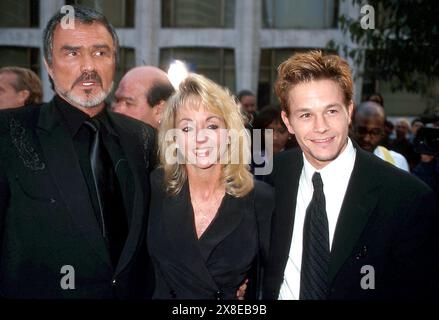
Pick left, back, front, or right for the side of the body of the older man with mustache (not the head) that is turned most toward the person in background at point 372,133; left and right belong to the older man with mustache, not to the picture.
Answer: left

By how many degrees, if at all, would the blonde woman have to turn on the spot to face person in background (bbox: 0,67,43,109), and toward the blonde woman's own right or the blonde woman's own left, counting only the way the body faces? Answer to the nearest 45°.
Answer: approximately 135° to the blonde woman's own right

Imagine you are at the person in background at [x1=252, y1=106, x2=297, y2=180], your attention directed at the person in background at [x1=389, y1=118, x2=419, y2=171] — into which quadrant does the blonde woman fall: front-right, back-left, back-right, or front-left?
back-right

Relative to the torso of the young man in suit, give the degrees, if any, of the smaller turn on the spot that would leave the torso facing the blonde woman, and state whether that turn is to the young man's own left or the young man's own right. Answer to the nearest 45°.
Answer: approximately 90° to the young man's own right

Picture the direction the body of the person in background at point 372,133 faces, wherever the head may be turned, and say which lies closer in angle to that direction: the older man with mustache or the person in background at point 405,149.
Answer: the older man with mustache

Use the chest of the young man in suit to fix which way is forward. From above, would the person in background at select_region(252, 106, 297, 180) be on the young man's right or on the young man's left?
on the young man's right

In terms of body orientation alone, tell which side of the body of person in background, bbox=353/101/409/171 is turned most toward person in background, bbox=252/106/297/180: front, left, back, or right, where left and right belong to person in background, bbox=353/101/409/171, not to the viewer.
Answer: right
